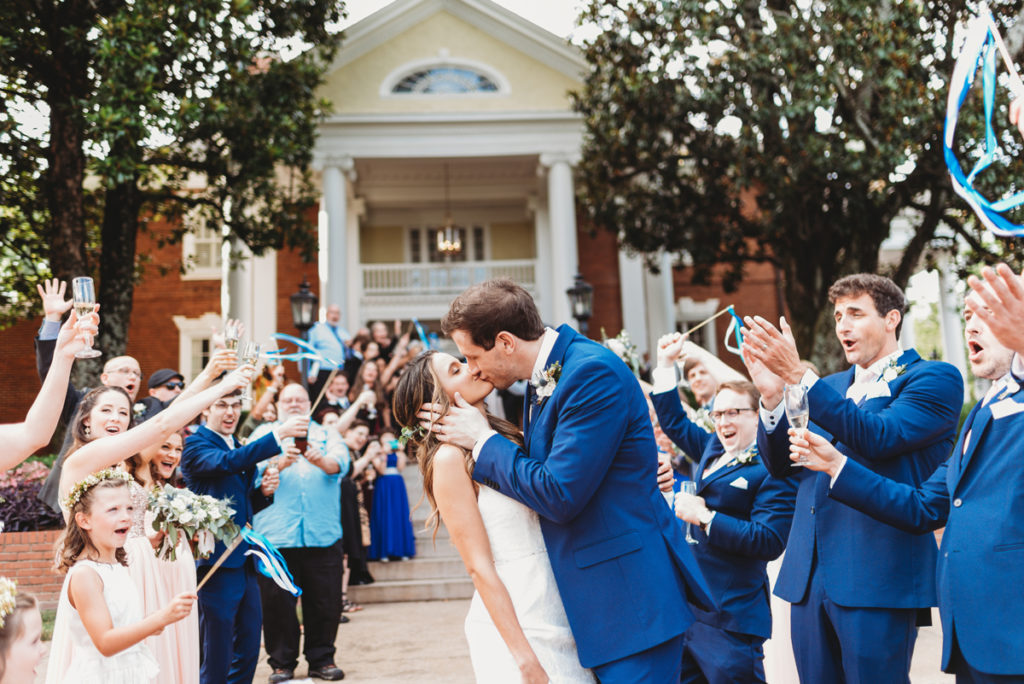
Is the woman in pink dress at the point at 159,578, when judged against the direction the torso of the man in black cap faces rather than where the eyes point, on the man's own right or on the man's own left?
on the man's own right

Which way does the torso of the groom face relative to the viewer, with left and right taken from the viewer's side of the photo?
facing to the left of the viewer

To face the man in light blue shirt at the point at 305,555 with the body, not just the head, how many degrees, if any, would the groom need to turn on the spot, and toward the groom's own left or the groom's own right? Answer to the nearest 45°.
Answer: approximately 45° to the groom's own right

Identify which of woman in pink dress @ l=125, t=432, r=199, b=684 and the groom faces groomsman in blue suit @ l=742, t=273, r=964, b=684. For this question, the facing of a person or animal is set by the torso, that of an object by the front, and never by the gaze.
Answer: the woman in pink dress

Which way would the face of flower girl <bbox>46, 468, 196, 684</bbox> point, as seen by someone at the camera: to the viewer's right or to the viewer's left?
to the viewer's right

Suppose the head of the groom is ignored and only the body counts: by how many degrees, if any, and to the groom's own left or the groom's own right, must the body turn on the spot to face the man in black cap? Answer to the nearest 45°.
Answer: approximately 45° to the groom's own right

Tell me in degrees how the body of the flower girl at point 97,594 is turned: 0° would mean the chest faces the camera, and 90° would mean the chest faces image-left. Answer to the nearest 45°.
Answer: approximately 315°

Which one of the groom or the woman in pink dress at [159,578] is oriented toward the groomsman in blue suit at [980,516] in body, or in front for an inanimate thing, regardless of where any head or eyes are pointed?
the woman in pink dress

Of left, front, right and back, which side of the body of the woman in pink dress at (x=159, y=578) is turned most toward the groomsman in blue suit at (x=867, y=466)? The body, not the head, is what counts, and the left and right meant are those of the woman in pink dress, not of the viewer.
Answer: front

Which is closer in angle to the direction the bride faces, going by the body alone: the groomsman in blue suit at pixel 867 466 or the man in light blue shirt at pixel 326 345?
the groomsman in blue suit

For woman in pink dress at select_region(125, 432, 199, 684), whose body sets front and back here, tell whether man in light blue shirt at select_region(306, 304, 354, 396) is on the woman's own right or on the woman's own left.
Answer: on the woman's own left

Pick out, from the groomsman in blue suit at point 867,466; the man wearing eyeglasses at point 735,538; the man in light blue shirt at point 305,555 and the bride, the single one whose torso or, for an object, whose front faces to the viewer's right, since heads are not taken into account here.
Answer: the bride

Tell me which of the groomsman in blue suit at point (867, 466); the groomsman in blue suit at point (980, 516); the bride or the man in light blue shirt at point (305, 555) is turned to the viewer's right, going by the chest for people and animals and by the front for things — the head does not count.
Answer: the bride

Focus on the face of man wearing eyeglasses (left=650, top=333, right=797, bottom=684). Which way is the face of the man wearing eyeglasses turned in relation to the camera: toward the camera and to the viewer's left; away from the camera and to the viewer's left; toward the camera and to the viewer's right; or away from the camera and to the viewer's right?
toward the camera and to the viewer's left
